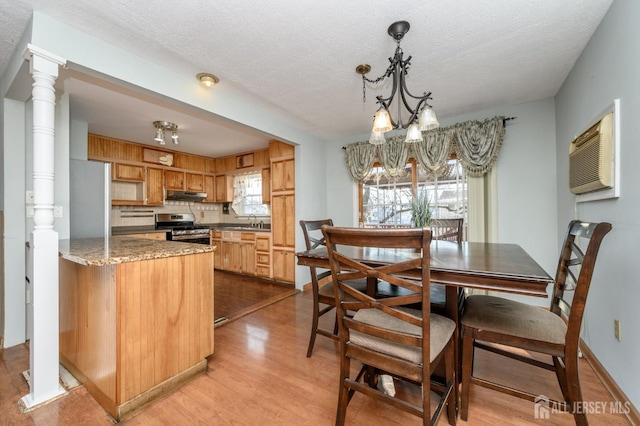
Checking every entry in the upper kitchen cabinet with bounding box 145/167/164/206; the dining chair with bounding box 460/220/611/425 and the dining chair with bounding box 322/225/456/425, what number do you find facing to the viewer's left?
1

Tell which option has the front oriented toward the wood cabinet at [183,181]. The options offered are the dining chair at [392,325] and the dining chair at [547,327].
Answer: the dining chair at [547,327]

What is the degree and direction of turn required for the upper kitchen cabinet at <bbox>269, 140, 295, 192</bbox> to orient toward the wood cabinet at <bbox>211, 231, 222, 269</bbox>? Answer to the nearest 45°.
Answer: approximately 90° to its right

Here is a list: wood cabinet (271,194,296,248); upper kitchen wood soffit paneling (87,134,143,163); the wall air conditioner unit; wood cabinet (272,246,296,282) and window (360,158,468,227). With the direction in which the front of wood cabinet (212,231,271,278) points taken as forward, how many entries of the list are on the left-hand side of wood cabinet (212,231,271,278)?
4

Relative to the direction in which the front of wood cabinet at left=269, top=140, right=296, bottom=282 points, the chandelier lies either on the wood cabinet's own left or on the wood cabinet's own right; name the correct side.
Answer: on the wood cabinet's own left

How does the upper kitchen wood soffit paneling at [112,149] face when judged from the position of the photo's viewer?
facing the viewer and to the right of the viewer

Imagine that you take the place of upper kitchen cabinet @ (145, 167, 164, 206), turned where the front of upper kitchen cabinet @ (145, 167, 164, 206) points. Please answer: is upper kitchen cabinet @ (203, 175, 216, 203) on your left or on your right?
on your left

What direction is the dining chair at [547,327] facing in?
to the viewer's left

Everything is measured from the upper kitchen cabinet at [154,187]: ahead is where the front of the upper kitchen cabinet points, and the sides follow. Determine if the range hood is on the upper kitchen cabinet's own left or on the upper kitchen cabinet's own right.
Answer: on the upper kitchen cabinet's own left

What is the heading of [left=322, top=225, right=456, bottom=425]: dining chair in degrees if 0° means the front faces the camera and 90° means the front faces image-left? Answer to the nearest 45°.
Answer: approximately 225°

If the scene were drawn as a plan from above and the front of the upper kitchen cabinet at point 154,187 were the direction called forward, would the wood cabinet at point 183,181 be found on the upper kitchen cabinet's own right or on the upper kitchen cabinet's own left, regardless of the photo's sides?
on the upper kitchen cabinet's own left

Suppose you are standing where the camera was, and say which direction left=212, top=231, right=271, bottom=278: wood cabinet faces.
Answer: facing the viewer and to the left of the viewer

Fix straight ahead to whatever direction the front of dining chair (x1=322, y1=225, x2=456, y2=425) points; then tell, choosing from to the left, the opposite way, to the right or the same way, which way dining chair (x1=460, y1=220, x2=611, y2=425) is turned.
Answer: to the left
